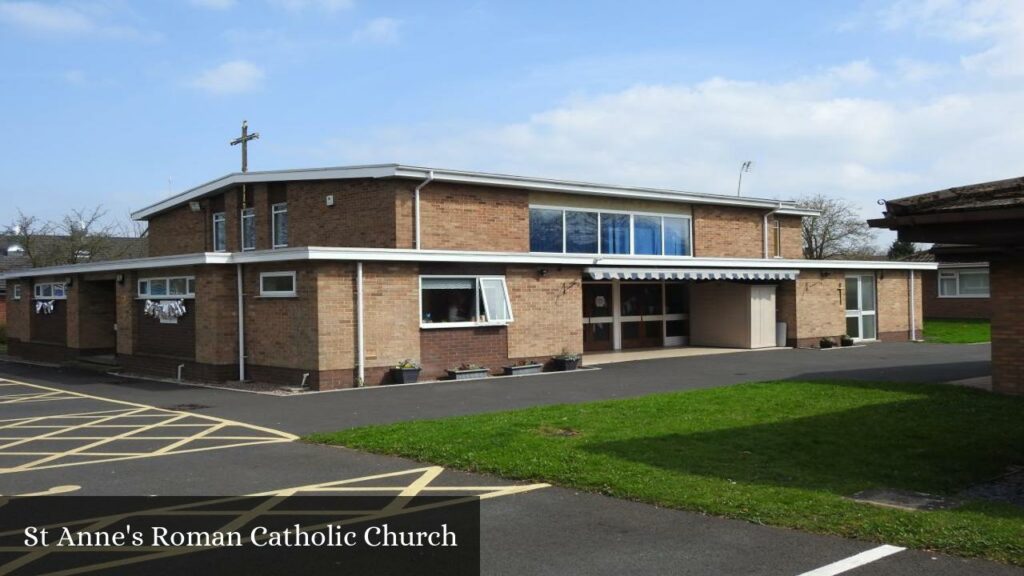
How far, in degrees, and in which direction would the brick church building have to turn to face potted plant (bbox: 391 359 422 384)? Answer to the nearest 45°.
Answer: approximately 45° to its right

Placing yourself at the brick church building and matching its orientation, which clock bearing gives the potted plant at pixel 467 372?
The potted plant is roughly at 1 o'clock from the brick church building.

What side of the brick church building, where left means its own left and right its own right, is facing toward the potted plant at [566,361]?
front

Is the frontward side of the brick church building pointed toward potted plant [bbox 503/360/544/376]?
yes
